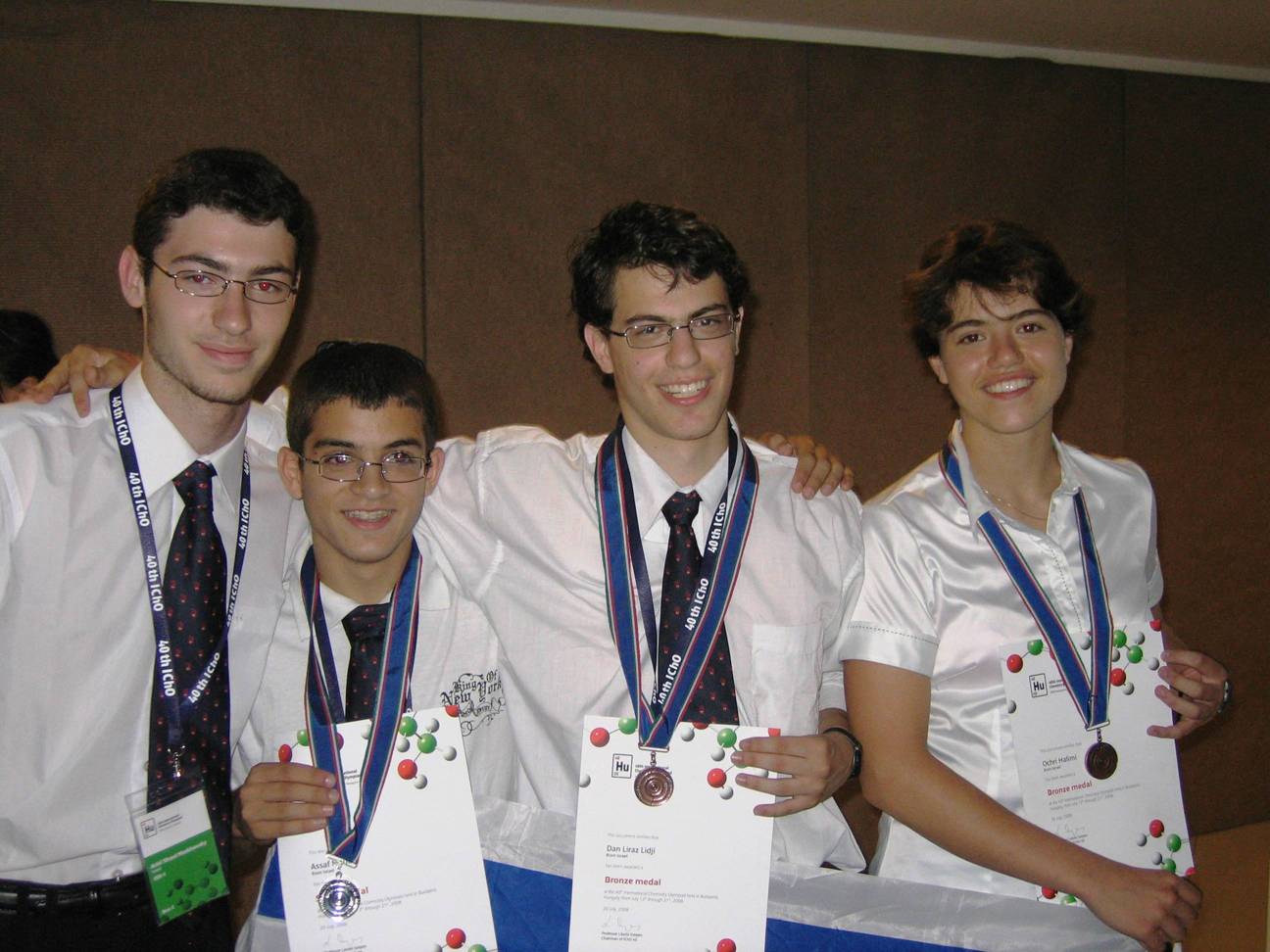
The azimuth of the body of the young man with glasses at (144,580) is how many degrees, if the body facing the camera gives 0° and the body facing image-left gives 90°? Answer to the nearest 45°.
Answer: approximately 315°

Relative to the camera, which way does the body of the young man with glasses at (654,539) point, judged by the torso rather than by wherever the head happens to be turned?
toward the camera

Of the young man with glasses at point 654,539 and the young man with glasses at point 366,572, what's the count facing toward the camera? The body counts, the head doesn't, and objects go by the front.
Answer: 2

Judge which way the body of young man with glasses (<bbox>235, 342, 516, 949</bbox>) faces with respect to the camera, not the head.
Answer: toward the camera

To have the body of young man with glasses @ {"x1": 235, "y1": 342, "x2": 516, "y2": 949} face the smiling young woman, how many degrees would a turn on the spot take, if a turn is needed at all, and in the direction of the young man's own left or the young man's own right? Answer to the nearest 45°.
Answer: approximately 90° to the young man's own left
